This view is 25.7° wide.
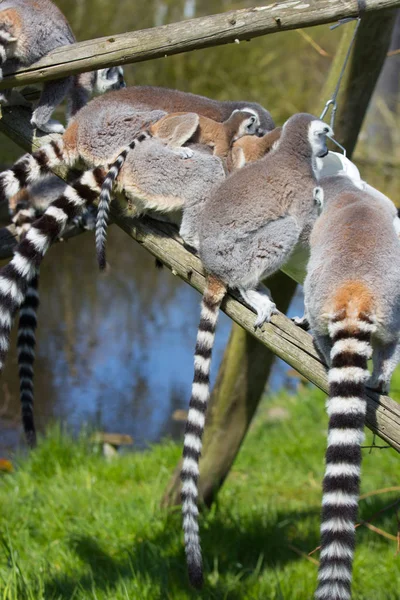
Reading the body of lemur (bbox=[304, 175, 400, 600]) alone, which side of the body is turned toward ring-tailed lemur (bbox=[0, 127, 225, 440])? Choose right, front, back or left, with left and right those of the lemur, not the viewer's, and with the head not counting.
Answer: left

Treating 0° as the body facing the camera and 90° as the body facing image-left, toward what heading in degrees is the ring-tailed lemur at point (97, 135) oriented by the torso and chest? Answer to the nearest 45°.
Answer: approximately 270°

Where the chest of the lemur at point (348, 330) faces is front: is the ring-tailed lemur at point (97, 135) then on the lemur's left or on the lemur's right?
on the lemur's left

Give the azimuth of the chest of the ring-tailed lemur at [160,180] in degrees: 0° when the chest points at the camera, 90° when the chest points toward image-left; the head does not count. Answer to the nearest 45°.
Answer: approximately 270°

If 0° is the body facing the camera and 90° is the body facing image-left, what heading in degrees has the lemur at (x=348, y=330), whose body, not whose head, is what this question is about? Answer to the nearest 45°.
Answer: approximately 180°
